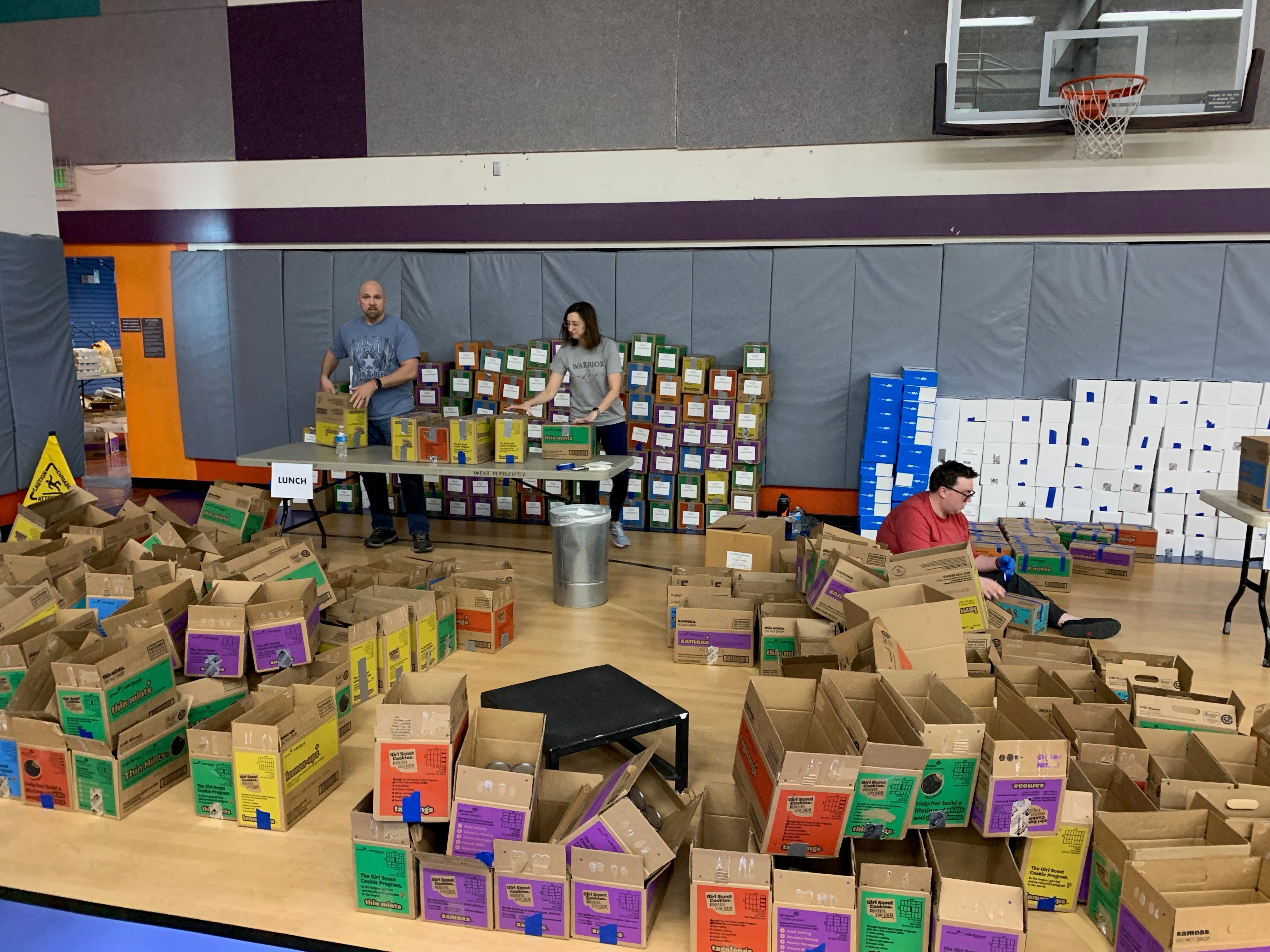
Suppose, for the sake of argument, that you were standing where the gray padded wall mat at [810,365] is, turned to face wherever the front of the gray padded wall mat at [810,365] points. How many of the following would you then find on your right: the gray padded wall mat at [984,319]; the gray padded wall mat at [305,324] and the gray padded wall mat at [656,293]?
2

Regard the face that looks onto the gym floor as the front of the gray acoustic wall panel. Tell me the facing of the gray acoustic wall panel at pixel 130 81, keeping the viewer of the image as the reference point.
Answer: facing the viewer

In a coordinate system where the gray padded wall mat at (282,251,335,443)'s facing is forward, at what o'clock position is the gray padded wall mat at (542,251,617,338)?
the gray padded wall mat at (542,251,617,338) is roughly at 10 o'clock from the gray padded wall mat at (282,251,335,443).

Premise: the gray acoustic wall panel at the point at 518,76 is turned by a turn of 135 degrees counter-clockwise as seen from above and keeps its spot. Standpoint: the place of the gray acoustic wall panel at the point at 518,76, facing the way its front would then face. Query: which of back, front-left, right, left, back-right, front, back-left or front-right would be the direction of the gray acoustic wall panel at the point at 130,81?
back-left

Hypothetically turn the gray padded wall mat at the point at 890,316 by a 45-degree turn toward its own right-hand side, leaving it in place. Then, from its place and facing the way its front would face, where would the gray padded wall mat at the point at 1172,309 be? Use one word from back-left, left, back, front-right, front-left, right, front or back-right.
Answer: back-left

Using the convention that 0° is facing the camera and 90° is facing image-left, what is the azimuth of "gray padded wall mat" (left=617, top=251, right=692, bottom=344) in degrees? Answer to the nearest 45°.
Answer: approximately 0°

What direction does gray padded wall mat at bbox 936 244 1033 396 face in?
toward the camera

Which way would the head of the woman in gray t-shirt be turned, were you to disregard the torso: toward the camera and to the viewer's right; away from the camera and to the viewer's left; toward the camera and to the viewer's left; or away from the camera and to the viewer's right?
toward the camera and to the viewer's left

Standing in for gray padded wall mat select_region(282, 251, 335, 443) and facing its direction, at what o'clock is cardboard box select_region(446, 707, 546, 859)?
The cardboard box is roughly at 12 o'clock from the gray padded wall mat.

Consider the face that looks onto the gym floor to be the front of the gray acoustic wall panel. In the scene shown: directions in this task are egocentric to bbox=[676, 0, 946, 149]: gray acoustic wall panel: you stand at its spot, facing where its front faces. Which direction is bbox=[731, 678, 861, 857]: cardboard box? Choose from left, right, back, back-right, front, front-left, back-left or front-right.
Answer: front

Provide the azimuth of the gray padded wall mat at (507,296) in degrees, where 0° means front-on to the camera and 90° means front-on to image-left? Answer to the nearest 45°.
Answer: approximately 0°

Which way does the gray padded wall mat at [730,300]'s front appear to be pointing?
toward the camera

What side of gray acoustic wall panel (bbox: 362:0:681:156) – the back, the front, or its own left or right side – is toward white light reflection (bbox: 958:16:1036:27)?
left

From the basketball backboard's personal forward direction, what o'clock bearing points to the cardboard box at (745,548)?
The cardboard box is roughly at 1 o'clock from the basketball backboard.

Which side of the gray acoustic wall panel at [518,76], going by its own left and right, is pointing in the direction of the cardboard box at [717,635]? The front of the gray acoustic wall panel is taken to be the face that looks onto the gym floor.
front

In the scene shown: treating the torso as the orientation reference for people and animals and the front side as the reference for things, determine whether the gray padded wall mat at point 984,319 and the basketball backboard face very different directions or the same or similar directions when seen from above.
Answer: same or similar directions

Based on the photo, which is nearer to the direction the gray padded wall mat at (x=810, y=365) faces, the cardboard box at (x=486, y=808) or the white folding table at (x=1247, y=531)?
the cardboard box

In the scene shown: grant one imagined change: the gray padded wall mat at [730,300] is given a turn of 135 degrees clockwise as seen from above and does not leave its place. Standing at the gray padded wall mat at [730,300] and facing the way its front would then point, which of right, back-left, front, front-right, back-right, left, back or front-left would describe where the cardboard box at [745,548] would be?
back-left
